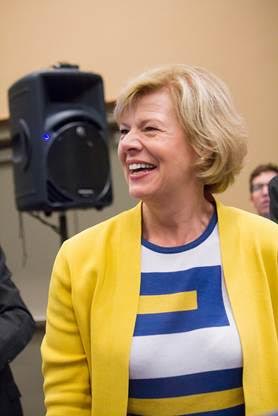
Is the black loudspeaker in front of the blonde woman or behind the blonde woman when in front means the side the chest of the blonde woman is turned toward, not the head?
behind

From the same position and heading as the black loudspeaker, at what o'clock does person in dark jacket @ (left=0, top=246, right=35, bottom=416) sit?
The person in dark jacket is roughly at 2 o'clock from the black loudspeaker.

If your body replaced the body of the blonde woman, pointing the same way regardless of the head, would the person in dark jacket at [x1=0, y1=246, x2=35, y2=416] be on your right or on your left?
on your right

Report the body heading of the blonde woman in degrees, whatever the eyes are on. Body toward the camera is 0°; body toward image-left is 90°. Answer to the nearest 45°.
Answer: approximately 0°

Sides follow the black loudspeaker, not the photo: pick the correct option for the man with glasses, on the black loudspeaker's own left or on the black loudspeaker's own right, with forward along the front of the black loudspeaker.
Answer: on the black loudspeaker's own left

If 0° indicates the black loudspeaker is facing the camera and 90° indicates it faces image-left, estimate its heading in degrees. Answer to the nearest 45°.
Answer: approximately 315°
